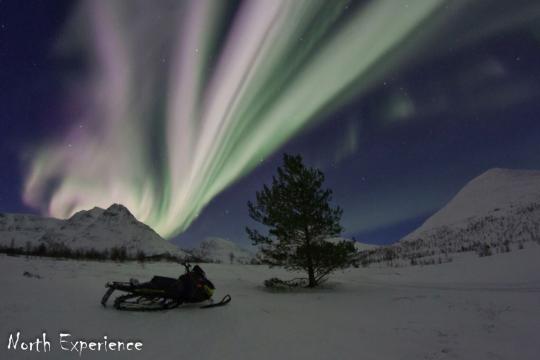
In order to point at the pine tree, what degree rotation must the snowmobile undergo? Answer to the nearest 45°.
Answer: approximately 45° to its left

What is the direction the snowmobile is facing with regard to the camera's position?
facing to the right of the viewer
